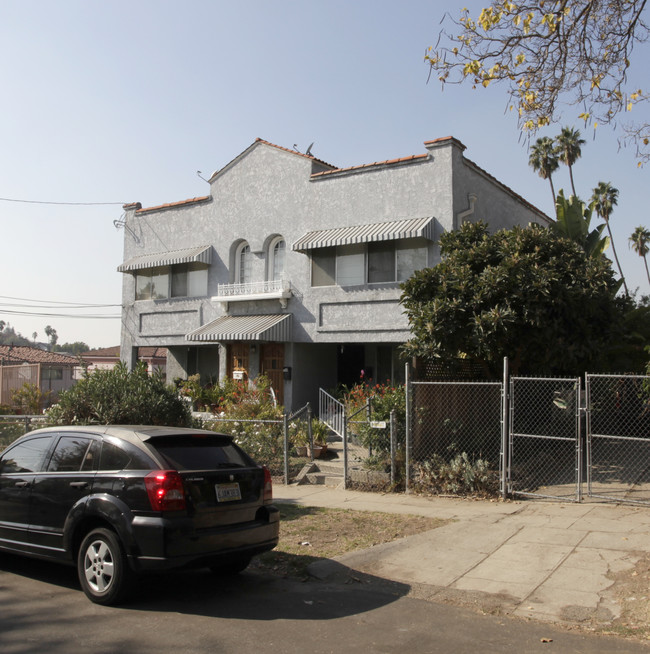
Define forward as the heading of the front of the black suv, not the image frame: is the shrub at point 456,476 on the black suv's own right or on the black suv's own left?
on the black suv's own right

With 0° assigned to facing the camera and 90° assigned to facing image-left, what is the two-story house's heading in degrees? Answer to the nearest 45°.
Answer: approximately 45°

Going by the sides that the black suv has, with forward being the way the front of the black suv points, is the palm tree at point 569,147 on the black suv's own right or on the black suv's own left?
on the black suv's own right

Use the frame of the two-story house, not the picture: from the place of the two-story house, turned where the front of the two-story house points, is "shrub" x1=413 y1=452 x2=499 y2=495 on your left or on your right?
on your left

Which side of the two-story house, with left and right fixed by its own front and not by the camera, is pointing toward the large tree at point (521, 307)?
left

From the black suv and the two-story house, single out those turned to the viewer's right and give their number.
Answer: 0

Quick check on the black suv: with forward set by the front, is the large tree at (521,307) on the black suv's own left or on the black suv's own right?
on the black suv's own right

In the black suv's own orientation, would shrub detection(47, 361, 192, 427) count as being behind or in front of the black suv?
in front

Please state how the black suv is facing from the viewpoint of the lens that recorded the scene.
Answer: facing away from the viewer and to the left of the viewer

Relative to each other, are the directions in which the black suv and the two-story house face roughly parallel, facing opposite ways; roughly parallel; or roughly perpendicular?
roughly perpendicular

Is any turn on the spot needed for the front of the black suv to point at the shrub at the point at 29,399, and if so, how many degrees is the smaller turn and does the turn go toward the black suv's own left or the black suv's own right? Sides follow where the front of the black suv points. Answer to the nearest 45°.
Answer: approximately 45° to the black suv's own right

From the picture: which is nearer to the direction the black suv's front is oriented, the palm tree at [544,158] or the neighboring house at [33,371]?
the neighboring house

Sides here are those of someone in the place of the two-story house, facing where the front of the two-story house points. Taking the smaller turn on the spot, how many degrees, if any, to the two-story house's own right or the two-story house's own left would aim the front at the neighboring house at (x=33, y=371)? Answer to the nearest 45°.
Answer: approximately 90° to the two-story house's own right

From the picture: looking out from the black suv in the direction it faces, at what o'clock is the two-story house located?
The two-story house is roughly at 2 o'clock from the black suv.
